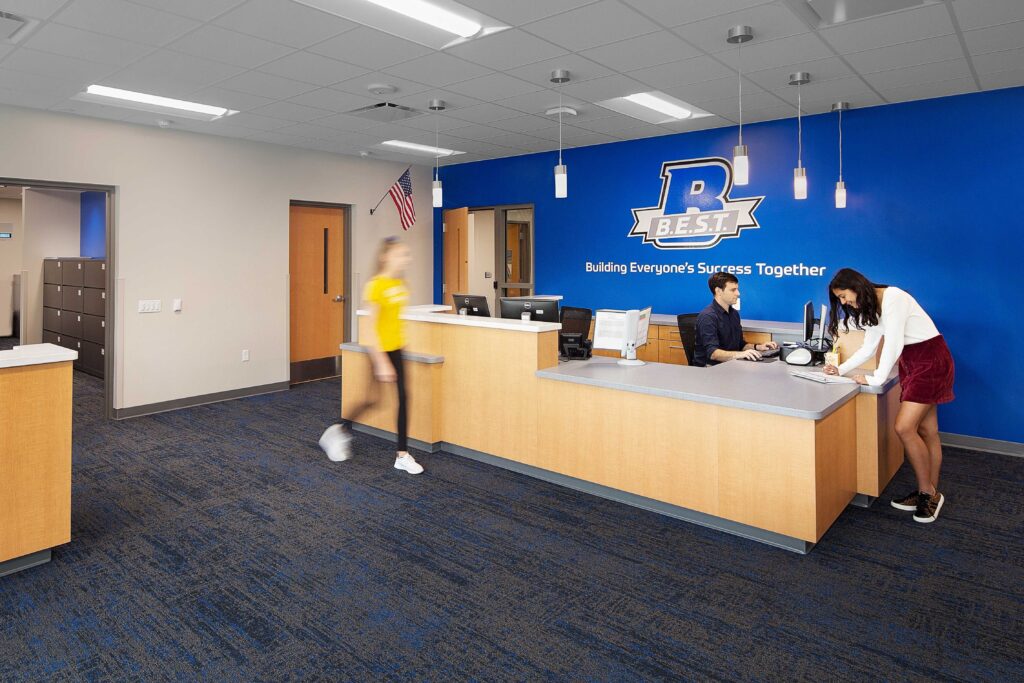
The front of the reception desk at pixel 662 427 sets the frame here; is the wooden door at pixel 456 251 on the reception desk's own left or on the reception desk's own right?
on the reception desk's own right

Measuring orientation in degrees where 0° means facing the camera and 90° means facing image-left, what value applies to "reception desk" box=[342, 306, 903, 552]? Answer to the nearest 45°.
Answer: approximately 45°

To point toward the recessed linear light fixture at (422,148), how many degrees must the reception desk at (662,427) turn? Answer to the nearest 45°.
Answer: approximately 90° to its right
